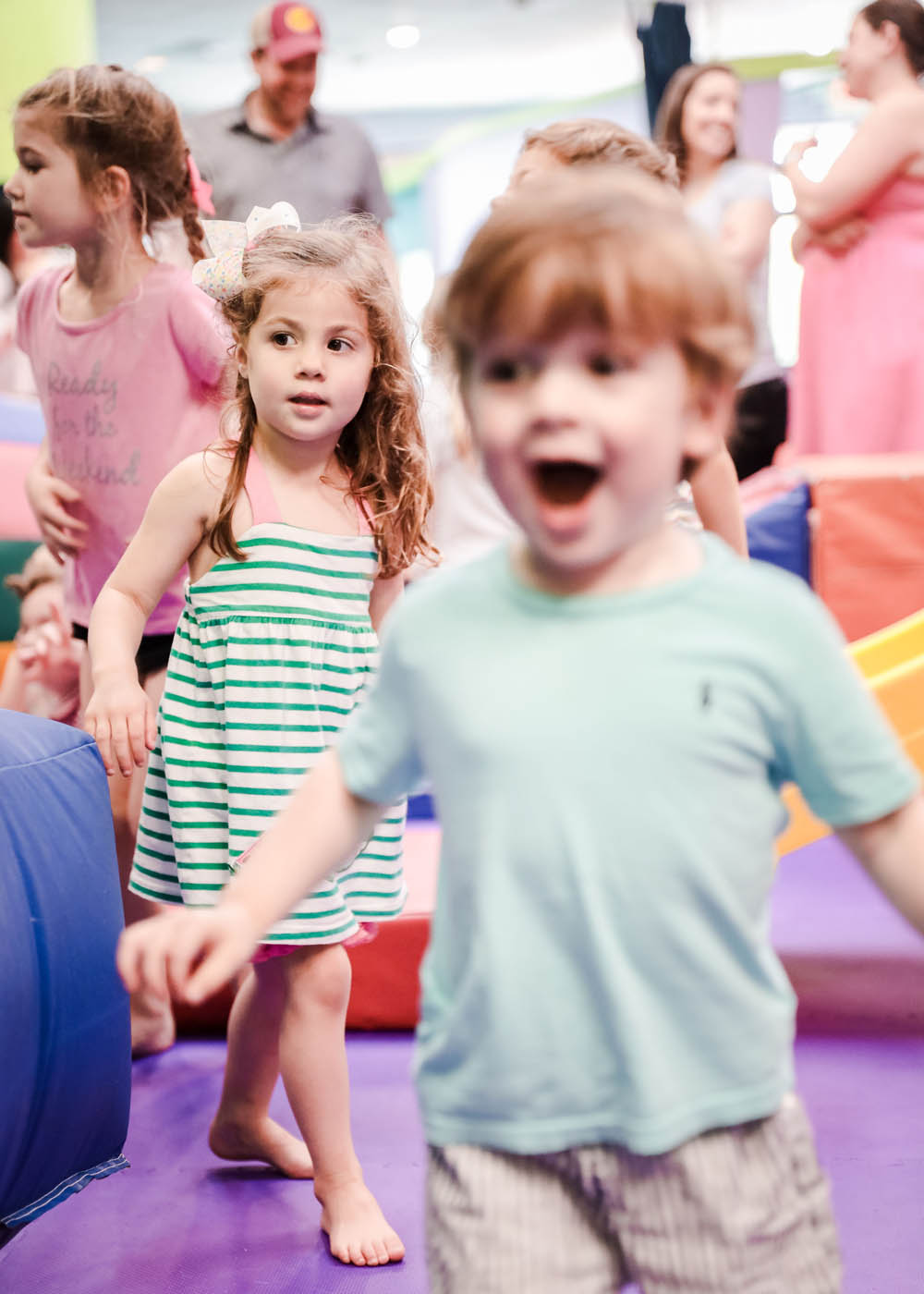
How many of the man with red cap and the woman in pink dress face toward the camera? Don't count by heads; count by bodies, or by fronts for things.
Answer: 1

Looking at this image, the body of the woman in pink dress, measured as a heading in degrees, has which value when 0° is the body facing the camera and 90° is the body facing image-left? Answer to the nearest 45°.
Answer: approximately 90°

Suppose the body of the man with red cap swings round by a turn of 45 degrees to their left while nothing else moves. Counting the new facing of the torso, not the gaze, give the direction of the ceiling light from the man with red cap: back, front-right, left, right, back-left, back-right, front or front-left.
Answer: back-left

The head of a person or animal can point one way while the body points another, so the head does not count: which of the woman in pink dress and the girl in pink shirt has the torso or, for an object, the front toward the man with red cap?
the woman in pink dress

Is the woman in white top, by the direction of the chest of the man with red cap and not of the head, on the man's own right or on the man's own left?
on the man's own left

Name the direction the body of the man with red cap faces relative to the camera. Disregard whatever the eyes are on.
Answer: toward the camera

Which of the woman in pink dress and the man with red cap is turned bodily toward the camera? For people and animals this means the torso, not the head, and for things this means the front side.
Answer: the man with red cap

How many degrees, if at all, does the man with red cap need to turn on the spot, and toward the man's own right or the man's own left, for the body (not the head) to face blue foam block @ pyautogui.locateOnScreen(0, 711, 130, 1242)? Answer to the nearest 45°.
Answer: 0° — they already face it

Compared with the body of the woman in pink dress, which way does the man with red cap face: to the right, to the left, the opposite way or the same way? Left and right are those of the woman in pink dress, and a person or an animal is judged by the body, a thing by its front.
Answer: to the left

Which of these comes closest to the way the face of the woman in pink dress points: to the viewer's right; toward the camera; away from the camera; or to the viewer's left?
to the viewer's left

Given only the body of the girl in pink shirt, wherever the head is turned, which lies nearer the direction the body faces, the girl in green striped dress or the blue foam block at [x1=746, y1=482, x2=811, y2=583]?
the girl in green striped dress

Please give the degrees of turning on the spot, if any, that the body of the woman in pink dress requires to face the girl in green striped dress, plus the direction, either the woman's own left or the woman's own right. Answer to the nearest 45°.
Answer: approximately 90° to the woman's own left

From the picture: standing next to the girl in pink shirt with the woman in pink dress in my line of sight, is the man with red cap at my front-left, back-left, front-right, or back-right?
front-left

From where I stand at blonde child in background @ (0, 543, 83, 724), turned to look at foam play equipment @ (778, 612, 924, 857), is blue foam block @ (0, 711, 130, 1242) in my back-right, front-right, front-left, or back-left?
front-right

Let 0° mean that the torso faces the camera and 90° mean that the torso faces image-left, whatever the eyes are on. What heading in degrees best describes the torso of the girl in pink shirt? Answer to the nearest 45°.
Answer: approximately 45°
